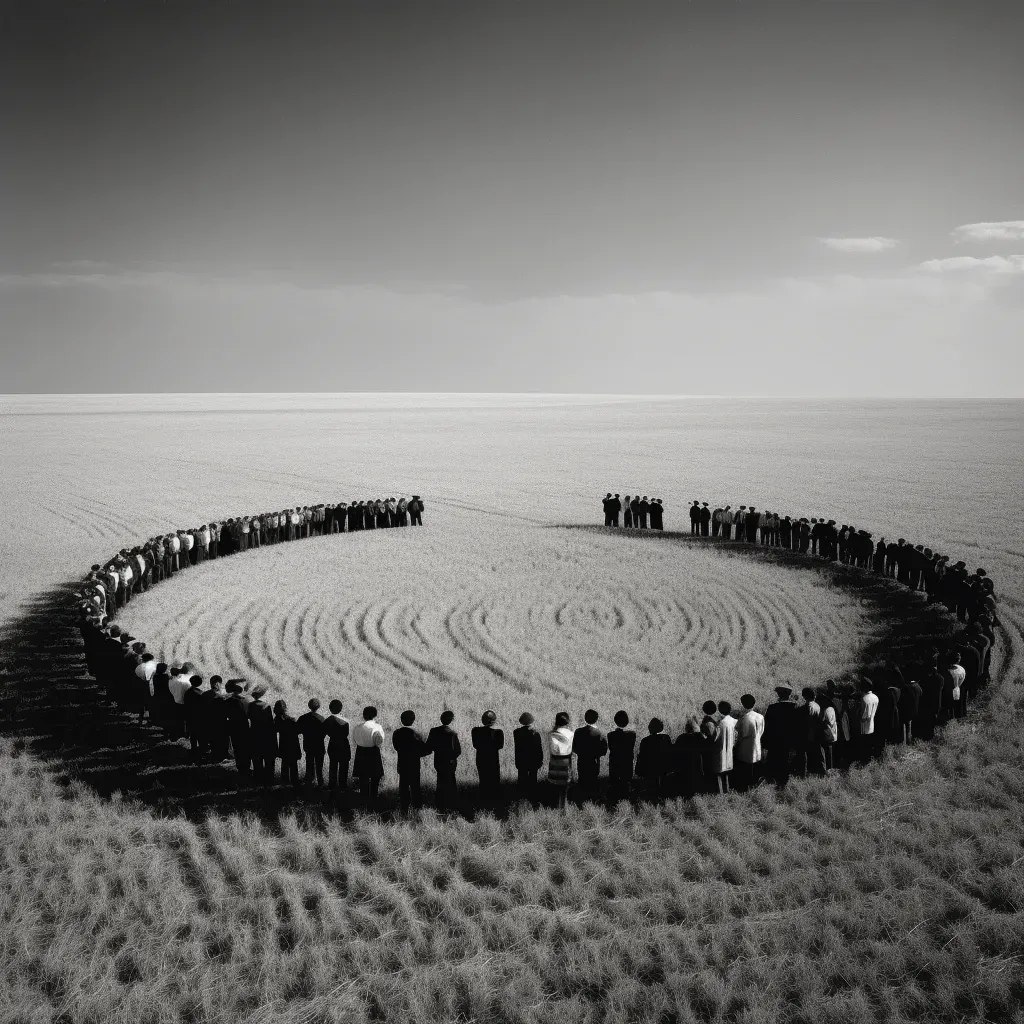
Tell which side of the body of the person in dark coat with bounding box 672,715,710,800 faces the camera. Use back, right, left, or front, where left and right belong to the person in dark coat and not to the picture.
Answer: back

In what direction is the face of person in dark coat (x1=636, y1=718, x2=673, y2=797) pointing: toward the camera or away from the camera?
away from the camera

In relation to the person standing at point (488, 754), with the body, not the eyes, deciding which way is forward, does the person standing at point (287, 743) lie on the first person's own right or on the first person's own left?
on the first person's own left

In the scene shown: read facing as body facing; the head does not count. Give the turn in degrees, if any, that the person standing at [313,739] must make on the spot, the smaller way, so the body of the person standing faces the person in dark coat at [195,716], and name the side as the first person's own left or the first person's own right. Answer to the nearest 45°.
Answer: approximately 45° to the first person's own left

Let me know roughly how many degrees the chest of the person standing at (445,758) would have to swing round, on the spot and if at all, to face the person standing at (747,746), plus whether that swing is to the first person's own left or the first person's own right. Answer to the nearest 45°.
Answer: approximately 90° to the first person's own right

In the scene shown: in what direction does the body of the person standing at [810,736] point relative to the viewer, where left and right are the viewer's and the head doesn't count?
facing away from the viewer and to the left of the viewer

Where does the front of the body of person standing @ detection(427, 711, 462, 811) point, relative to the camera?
away from the camera

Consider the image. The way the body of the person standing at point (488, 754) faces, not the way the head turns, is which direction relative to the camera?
away from the camera

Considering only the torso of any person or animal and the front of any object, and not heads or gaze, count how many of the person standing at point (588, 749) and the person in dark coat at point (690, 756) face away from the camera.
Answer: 2

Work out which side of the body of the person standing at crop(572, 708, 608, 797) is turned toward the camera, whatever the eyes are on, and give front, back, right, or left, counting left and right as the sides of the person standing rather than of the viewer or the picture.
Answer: back

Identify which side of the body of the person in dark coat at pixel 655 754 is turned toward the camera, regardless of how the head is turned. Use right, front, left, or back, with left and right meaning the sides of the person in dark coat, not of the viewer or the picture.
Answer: back
